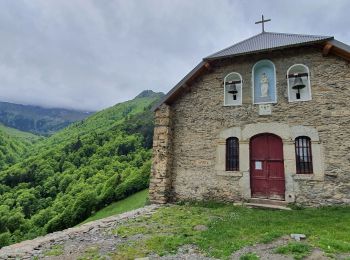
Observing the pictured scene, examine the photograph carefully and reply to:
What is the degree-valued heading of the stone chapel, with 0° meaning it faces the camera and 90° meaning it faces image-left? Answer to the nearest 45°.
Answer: approximately 0°
